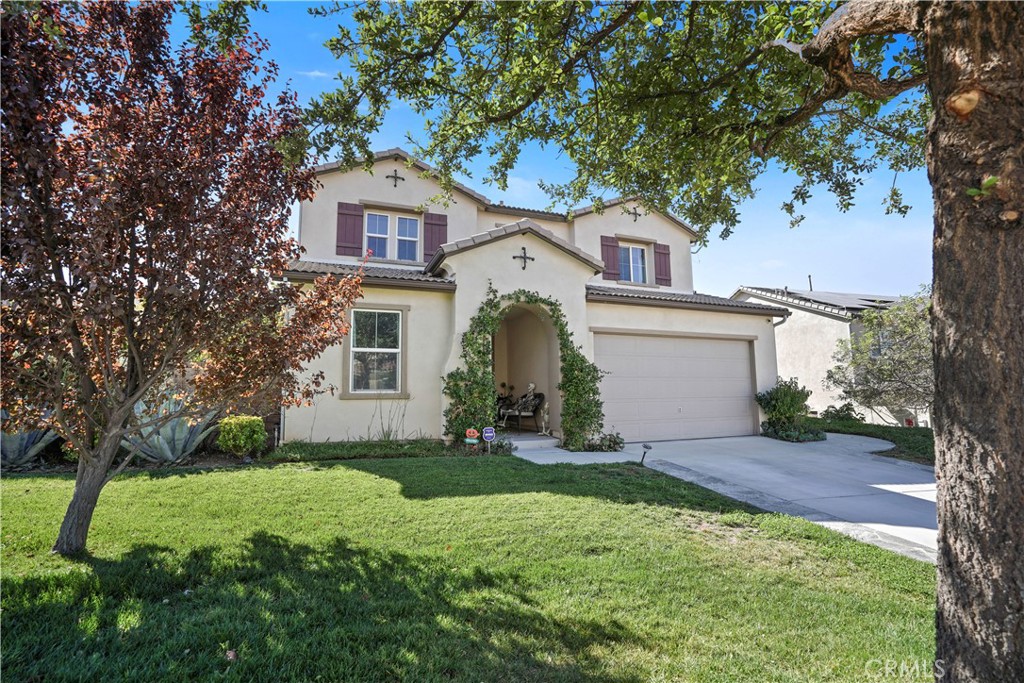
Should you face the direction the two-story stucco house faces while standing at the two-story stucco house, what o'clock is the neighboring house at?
The neighboring house is roughly at 8 o'clock from the two-story stucco house.

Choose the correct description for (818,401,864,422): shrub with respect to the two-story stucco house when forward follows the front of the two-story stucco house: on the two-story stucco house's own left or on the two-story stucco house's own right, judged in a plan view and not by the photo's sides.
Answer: on the two-story stucco house's own left

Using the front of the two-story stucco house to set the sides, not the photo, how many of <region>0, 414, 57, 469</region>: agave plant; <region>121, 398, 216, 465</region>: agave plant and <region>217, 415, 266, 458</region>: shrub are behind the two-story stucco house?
0

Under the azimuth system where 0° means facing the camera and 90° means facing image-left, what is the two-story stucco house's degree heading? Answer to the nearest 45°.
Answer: approximately 0°

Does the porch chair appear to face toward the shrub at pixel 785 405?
no

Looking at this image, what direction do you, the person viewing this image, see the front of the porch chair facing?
facing the viewer and to the left of the viewer

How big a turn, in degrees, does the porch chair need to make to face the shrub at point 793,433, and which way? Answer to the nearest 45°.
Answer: approximately 135° to its left

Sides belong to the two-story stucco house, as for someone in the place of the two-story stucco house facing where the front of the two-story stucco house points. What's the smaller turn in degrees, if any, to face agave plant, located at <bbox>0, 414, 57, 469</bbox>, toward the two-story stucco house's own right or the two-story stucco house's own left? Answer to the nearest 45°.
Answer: approximately 45° to the two-story stucco house's own right

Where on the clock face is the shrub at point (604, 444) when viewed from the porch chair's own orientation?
The shrub is roughly at 9 o'clock from the porch chair.

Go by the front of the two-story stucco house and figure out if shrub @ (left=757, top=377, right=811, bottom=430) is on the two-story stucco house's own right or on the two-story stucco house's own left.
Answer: on the two-story stucco house's own left

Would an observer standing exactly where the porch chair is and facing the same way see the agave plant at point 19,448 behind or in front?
in front

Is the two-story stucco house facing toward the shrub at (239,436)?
no

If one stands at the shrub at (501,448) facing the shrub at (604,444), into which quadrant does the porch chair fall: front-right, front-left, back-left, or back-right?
front-left

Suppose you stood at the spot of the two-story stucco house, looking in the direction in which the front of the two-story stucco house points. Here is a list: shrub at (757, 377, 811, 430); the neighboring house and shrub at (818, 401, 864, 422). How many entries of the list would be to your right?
0
